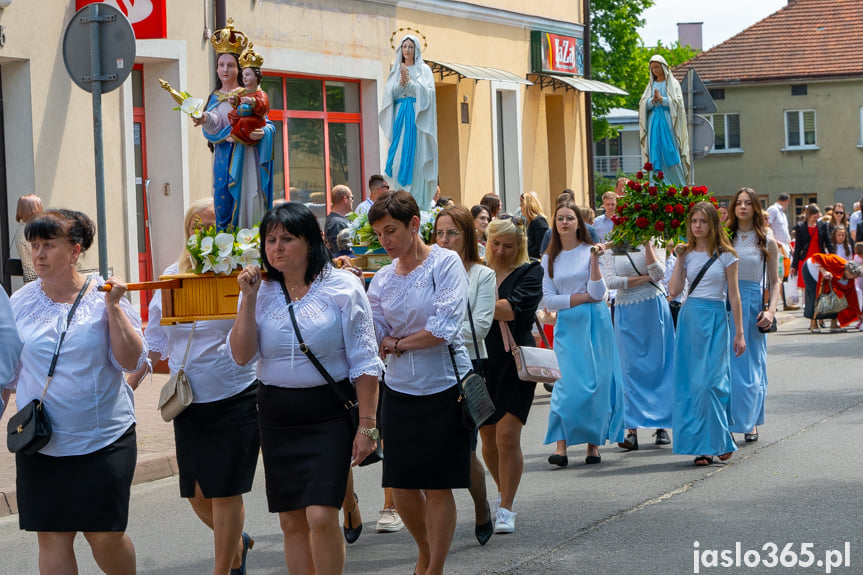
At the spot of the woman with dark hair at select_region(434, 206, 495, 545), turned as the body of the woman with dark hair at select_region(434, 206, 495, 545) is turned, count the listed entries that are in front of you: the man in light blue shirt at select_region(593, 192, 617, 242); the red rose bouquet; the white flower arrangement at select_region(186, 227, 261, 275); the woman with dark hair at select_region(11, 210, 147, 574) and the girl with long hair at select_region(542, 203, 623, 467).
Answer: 2

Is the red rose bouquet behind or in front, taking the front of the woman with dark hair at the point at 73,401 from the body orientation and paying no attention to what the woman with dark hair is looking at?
behind

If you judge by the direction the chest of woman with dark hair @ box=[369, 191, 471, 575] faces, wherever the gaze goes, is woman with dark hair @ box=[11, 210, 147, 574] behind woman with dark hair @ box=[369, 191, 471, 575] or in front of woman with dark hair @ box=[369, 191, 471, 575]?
in front

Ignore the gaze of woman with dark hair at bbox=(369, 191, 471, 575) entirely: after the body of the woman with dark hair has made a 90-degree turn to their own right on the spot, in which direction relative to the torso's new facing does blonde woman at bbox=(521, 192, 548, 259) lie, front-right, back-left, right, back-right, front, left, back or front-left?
front-right

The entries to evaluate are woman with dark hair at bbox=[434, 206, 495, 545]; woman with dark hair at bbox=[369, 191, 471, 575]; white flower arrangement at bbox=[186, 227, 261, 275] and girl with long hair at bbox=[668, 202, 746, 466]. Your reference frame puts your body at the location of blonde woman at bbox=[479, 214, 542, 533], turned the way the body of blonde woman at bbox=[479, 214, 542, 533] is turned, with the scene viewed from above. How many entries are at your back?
1

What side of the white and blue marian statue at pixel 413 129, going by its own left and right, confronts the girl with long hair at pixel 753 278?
left

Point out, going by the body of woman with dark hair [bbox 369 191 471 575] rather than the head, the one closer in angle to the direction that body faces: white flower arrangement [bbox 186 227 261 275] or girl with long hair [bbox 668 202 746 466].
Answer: the white flower arrangement
